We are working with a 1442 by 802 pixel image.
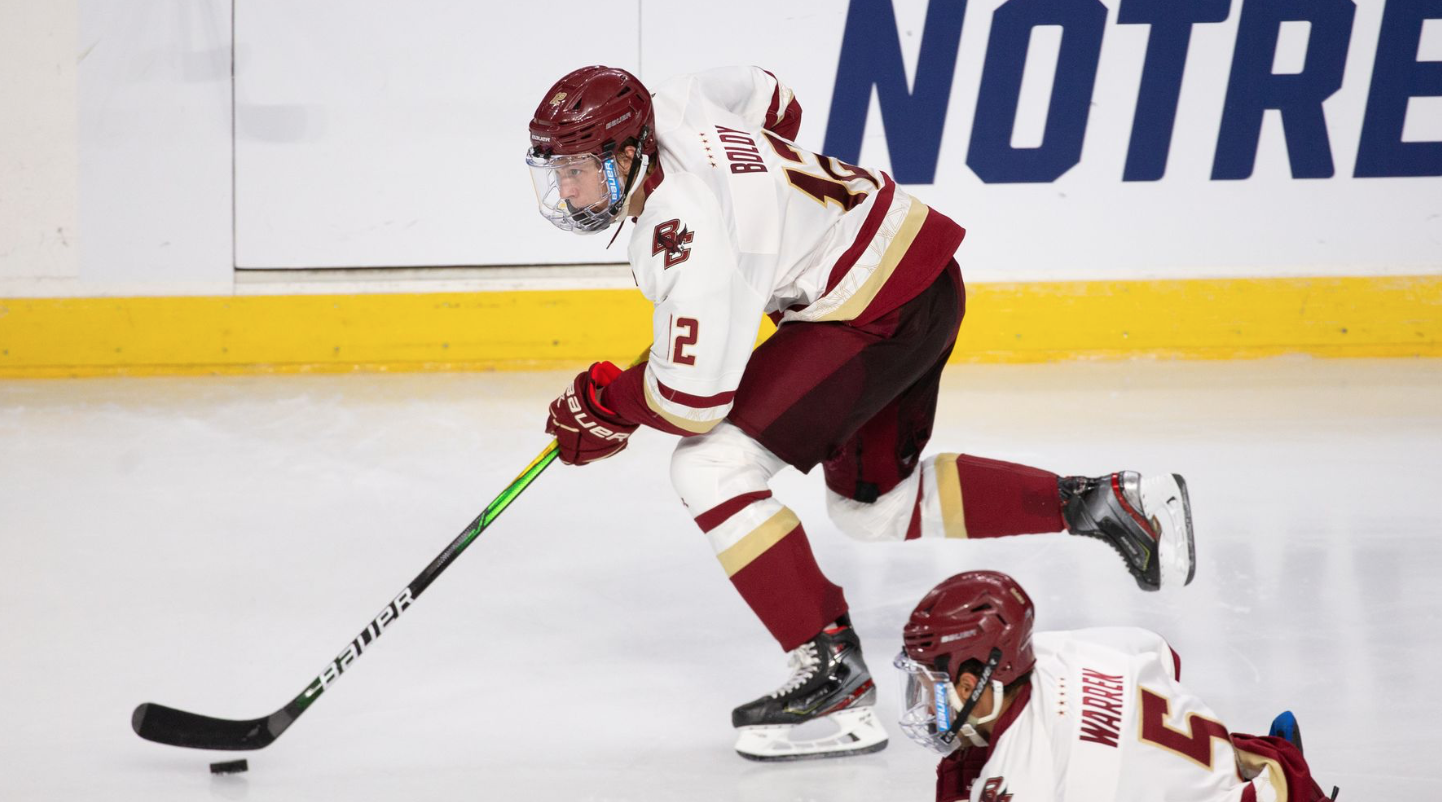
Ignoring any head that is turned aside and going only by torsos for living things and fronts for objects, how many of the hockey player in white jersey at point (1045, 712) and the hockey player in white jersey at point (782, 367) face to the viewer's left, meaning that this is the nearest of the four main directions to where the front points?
2

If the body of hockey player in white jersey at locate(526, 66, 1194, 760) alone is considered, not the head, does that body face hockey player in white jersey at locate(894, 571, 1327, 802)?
no

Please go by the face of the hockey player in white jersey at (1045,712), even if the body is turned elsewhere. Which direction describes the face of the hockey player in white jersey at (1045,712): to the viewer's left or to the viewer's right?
to the viewer's left

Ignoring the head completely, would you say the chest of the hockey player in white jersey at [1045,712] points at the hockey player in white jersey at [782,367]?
no

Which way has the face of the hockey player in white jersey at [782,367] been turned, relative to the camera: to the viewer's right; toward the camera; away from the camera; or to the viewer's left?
to the viewer's left

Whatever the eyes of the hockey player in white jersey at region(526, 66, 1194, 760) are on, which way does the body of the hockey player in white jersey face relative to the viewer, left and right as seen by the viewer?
facing to the left of the viewer

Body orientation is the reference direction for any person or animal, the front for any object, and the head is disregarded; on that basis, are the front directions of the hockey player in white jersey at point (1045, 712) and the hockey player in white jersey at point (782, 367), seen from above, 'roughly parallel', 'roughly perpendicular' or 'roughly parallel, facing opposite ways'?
roughly parallel

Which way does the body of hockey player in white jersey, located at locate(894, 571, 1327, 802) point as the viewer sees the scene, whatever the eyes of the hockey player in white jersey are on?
to the viewer's left
